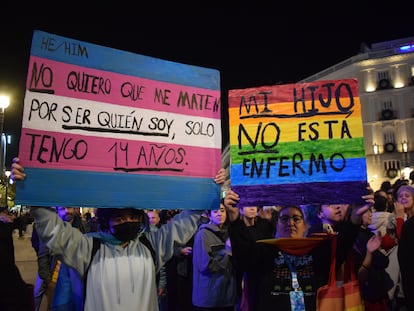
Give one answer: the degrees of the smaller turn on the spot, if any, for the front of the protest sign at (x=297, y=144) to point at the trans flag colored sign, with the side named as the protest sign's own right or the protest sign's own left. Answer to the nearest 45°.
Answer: approximately 45° to the protest sign's own right

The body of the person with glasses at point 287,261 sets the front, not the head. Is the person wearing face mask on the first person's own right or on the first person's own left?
on the first person's own right

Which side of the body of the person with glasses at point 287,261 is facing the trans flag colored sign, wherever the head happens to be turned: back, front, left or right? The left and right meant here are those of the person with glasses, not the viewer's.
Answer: right

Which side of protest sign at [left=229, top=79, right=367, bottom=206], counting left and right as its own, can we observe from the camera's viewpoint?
front

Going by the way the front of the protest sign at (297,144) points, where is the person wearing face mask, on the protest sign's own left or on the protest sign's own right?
on the protest sign's own right
